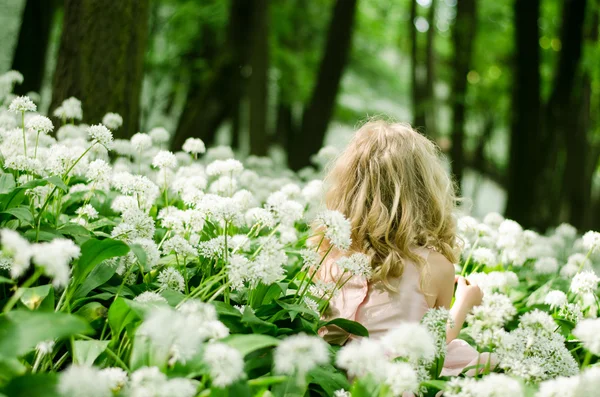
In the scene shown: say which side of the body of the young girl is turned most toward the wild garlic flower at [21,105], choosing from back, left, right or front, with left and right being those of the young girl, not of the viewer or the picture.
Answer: left

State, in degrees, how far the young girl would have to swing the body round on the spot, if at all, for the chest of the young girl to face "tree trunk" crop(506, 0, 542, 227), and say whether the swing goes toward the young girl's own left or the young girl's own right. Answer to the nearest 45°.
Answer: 0° — they already face it

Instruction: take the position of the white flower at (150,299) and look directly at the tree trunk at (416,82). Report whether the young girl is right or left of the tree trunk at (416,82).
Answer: right

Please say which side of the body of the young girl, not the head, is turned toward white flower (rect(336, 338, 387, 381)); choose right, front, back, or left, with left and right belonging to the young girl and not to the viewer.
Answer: back

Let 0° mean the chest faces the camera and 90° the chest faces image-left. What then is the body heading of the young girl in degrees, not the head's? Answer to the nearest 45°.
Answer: approximately 180°

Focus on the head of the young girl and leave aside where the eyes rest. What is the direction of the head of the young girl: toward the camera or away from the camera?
away from the camera

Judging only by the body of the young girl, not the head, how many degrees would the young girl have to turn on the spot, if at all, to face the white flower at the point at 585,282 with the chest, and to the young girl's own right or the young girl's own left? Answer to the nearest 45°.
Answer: approximately 90° to the young girl's own right

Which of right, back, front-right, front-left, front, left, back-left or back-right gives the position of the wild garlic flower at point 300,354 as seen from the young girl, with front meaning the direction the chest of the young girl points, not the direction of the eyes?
back
